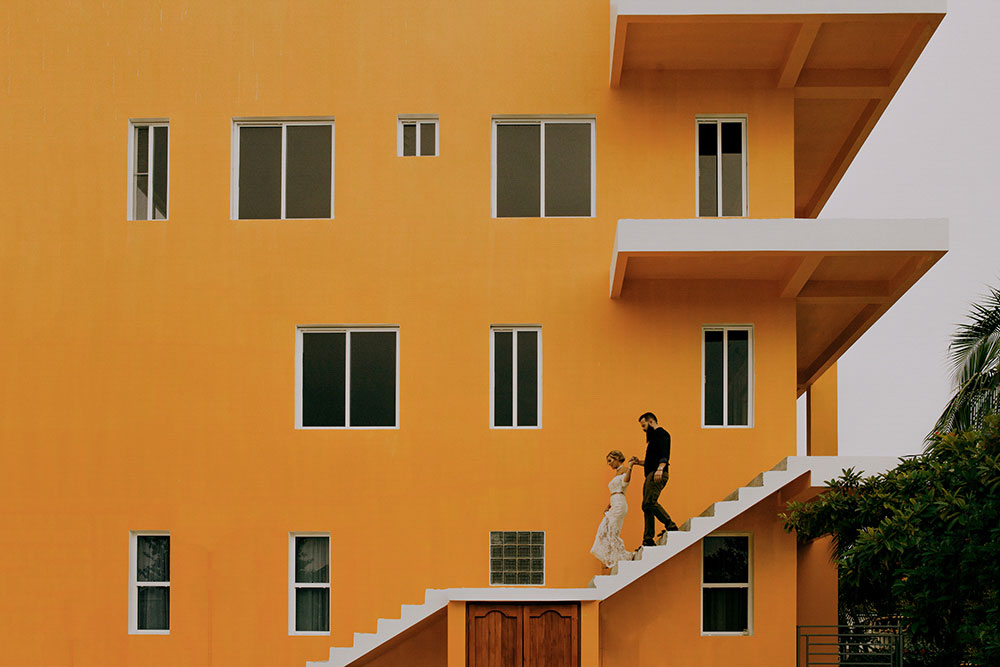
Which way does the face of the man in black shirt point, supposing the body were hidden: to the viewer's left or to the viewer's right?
to the viewer's left

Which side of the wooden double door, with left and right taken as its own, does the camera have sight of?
front

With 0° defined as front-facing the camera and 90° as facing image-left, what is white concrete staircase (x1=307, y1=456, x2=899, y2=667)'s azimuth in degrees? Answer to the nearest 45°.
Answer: approximately 90°

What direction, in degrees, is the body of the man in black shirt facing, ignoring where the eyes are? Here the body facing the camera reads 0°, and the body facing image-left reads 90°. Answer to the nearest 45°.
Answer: approximately 90°

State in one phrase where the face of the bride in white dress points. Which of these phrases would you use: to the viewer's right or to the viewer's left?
to the viewer's left

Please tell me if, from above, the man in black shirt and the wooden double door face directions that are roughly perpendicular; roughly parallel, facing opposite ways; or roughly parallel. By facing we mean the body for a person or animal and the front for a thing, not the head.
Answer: roughly perpendicular

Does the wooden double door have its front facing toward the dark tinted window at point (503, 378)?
no

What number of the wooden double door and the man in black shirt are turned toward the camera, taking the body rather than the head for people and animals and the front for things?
1

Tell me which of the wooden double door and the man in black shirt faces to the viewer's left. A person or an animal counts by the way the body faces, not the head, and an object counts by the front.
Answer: the man in black shirt
